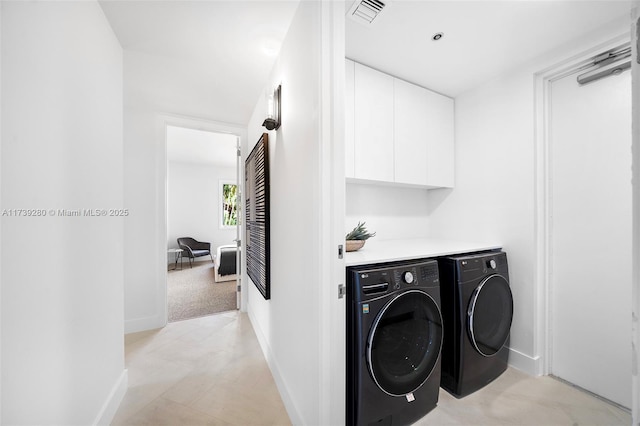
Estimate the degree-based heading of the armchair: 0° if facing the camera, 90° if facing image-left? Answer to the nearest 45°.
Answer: approximately 315°

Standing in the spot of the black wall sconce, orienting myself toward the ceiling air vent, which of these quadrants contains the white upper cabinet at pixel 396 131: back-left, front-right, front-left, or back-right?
front-left

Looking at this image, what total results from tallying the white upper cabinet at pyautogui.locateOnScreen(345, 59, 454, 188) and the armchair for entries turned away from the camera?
0

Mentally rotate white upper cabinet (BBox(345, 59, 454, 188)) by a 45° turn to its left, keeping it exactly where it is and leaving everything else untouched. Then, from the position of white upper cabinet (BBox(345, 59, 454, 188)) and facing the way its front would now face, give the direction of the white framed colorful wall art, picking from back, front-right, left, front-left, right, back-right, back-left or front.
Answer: back-left

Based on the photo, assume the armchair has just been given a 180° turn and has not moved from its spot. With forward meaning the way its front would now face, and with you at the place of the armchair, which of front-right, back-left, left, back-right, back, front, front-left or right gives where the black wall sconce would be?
back-left

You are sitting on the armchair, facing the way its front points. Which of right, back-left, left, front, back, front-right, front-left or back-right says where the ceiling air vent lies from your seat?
front-right

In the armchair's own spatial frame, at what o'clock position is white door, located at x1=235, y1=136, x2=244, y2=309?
The white door is roughly at 1 o'clock from the armchair.

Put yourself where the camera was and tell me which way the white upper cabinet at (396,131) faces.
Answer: facing the viewer and to the right of the viewer

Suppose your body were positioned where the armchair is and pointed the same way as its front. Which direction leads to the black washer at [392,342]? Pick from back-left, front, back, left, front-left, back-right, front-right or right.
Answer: front-right

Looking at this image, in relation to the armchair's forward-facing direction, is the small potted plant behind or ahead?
ahead
